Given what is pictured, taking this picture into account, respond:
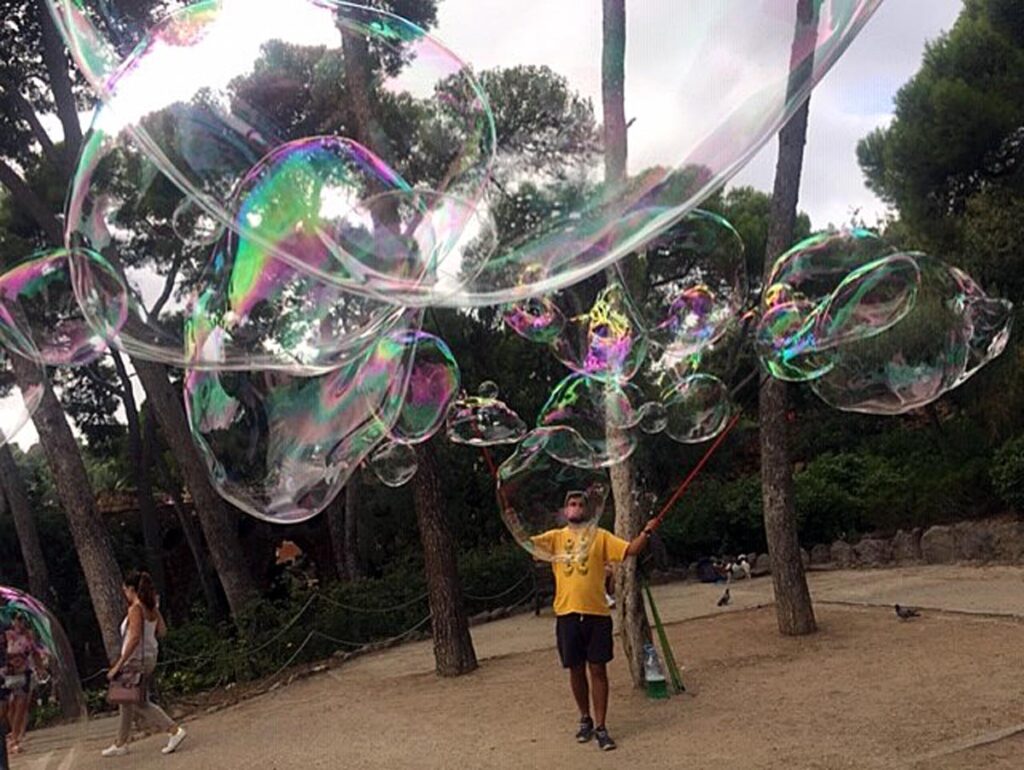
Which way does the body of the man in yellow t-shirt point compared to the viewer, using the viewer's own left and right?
facing the viewer

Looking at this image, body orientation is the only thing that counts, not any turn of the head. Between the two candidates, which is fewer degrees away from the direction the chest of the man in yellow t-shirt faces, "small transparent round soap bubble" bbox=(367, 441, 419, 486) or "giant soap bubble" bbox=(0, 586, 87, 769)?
the giant soap bubble

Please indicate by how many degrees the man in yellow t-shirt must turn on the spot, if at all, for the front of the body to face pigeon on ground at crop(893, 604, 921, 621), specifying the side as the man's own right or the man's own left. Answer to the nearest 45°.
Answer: approximately 135° to the man's own left

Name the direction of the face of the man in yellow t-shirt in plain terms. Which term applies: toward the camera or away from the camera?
toward the camera

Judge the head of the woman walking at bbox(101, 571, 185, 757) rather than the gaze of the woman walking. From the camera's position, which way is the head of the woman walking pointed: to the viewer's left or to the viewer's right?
to the viewer's left

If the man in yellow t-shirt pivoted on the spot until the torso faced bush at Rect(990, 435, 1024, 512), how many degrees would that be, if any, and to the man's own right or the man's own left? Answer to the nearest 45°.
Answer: approximately 135° to the man's own left
